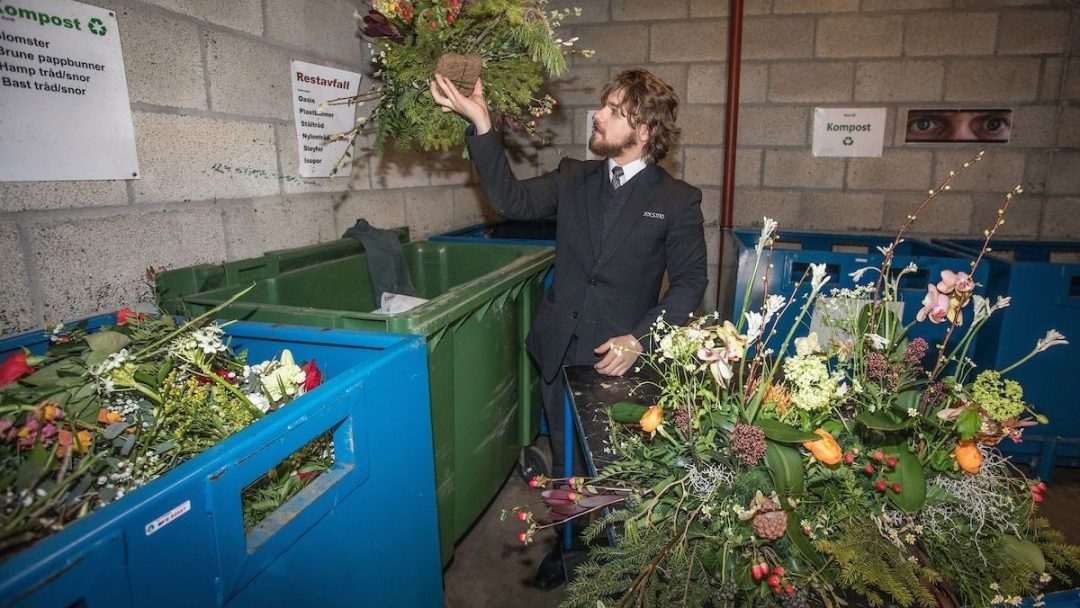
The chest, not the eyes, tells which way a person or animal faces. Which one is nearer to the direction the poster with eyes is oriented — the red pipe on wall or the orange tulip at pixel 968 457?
the orange tulip

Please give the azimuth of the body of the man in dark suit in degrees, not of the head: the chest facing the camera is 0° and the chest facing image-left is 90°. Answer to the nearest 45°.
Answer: approximately 45°

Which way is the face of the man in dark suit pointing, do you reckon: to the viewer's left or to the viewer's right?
to the viewer's left

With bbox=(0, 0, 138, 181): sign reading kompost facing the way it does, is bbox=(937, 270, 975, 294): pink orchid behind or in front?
in front

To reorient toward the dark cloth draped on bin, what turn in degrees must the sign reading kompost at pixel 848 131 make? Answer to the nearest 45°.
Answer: approximately 45° to its right

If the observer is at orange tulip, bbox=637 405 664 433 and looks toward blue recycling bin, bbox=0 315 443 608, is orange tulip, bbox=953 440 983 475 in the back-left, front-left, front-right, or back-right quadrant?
back-left

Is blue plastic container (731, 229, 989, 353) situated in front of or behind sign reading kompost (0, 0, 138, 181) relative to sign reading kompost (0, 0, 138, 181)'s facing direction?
in front

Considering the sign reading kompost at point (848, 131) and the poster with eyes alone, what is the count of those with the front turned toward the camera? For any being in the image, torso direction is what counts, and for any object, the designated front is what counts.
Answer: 2

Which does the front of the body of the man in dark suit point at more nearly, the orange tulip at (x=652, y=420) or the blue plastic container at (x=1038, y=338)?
the orange tulip

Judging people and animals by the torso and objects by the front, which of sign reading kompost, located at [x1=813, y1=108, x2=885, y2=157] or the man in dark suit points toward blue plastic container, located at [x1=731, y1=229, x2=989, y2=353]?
the sign reading kompost

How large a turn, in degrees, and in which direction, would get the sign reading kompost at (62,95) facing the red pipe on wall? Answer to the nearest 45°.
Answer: approximately 45° to its left

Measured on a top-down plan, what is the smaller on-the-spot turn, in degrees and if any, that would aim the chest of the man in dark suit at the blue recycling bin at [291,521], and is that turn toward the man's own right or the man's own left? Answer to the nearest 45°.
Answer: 0° — they already face it
